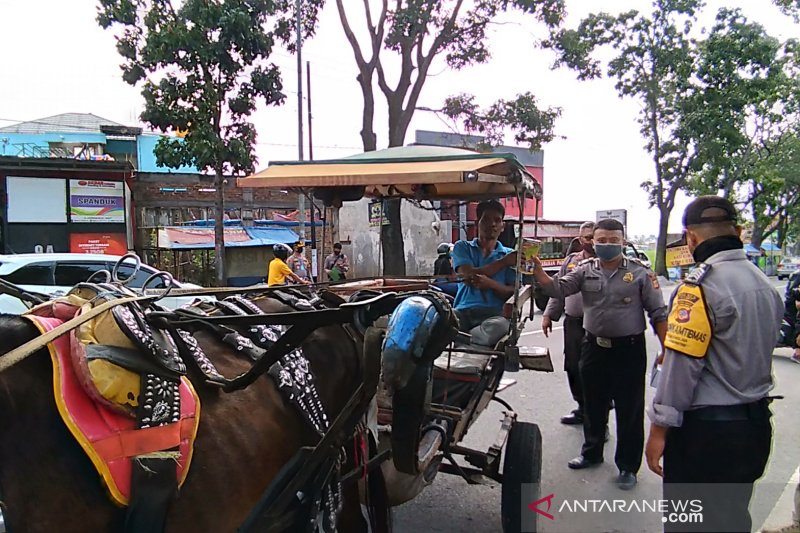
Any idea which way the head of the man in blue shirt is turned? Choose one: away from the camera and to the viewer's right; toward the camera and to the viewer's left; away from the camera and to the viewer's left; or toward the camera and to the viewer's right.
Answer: toward the camera and to the viewer's right

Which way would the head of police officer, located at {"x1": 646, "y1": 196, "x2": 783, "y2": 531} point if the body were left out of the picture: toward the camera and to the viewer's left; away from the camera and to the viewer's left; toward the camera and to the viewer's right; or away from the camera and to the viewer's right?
away from the camera and to the viewer's left

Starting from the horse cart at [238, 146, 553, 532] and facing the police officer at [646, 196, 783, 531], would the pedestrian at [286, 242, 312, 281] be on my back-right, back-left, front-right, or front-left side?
back-left

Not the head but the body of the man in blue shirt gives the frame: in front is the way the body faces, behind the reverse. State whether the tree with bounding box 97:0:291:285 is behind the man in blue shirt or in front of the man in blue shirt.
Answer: behind

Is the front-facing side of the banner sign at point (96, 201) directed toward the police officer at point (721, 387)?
yes

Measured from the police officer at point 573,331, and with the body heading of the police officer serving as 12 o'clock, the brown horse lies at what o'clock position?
The brown horse is roughly at 11 o'clock from the police officer.

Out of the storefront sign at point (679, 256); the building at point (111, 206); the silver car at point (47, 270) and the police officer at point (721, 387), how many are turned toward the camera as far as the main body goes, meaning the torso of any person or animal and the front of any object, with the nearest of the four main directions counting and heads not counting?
2

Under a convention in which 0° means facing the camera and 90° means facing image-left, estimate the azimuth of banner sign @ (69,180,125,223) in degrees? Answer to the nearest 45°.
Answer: approximately 0°

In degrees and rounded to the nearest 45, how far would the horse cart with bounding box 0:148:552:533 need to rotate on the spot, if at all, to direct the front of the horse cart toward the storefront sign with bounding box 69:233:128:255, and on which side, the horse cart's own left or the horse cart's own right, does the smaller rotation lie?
approximately 135° to the horse cart's own right

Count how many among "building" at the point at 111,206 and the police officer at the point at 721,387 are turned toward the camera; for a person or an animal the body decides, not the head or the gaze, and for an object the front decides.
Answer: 1
